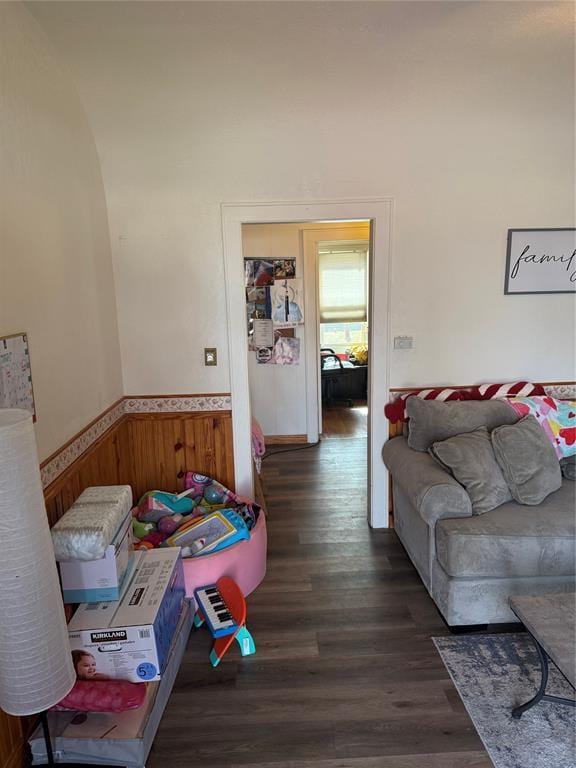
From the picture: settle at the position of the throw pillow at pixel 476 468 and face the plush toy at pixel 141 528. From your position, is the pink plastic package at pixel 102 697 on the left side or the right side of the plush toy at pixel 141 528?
left

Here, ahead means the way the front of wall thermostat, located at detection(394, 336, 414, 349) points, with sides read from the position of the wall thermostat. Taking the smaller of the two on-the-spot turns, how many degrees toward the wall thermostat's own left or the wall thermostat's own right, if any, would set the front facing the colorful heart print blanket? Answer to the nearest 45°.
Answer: approximately 90° to the wall thermostat's own left

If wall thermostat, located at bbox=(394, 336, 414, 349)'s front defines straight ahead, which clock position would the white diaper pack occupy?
The white diaper pack is roughly at 1 o'clock from the wall thermostat.

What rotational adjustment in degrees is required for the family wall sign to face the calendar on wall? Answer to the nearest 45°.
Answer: approximately 45° to its right

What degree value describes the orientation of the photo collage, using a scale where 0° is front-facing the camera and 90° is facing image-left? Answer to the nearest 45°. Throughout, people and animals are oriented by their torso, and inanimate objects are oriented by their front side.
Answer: approximately 0°

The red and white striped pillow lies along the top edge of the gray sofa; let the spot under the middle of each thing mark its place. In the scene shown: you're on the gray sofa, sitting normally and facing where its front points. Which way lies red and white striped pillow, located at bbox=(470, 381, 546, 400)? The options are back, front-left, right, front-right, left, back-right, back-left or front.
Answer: back

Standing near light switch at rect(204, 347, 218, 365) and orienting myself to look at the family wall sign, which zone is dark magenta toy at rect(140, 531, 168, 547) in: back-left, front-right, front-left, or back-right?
back-right
